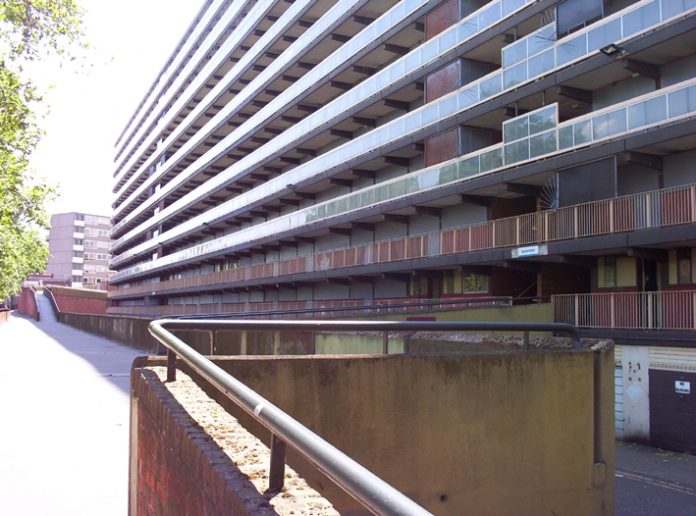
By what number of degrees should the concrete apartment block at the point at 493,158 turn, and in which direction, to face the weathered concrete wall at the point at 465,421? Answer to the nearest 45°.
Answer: approximately 45° to its left

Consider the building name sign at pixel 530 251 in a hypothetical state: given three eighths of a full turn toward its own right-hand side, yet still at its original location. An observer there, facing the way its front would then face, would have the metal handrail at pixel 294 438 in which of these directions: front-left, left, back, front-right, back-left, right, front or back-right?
back

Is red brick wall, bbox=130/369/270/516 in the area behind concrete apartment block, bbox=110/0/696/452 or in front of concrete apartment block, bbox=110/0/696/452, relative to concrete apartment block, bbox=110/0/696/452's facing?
in front

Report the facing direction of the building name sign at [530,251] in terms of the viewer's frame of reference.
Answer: facing the viewer and to the left of the viewer

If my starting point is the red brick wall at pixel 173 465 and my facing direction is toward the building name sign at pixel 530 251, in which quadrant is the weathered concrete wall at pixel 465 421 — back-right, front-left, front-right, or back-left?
front-right

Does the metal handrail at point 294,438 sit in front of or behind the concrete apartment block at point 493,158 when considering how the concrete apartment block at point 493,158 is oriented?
in front

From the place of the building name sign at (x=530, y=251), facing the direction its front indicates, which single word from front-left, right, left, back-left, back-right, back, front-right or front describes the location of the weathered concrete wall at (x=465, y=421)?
front-left
